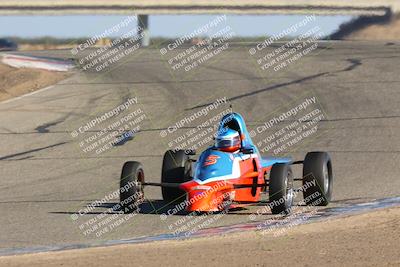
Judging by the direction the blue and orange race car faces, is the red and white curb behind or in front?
behind

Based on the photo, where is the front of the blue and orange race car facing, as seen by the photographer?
facing the viewer
